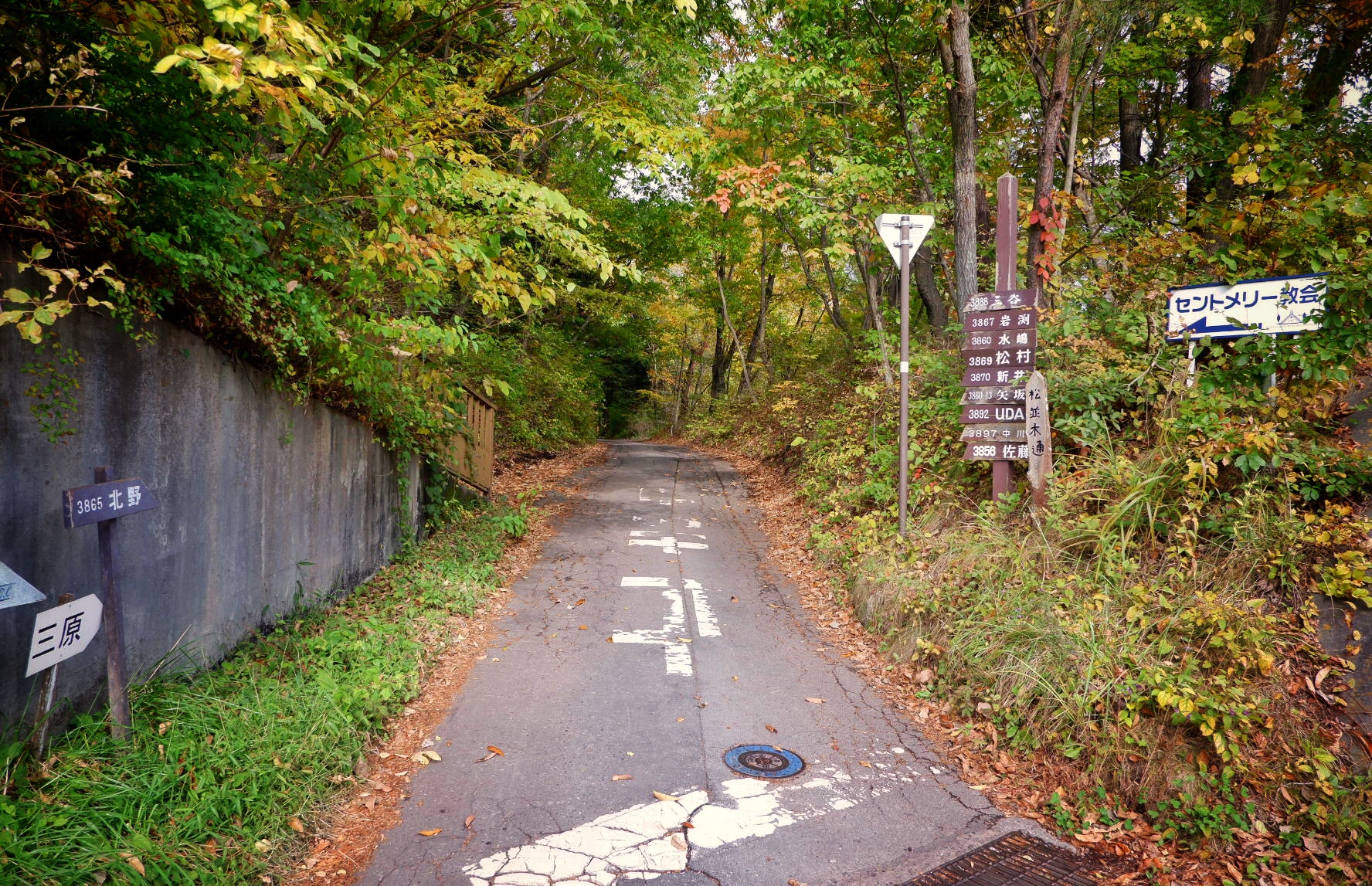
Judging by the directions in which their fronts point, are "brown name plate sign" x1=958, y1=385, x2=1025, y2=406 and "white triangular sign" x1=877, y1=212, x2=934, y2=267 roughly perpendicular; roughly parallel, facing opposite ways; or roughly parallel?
roughly parallel, facing opposite ways

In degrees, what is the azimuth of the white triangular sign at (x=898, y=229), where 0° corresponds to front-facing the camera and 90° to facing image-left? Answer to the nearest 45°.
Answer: approximately 180°

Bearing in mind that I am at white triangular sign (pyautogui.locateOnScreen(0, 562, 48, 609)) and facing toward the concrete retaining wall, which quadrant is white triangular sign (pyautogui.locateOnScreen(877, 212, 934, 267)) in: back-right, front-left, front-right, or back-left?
front-right

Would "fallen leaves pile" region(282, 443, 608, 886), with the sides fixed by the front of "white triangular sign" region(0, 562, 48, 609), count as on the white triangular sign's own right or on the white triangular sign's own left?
on the white triangular sign's own left

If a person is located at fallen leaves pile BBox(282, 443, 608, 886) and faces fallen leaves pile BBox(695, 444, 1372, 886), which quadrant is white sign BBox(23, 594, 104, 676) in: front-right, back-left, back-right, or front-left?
back-right

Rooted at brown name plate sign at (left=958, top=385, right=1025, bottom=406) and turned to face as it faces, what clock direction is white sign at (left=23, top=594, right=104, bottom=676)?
The white sign is roughly at 1 o'clock from the brown name plate sign.

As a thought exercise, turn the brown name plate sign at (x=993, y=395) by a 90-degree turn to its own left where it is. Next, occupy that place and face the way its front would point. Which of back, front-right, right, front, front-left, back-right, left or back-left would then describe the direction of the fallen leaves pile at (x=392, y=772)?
back-right

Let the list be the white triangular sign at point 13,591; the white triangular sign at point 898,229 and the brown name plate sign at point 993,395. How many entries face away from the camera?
1

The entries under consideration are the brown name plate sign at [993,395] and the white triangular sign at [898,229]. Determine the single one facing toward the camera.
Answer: the brown name plate sign

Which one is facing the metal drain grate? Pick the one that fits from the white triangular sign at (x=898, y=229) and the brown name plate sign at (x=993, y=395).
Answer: the brown name plate sign

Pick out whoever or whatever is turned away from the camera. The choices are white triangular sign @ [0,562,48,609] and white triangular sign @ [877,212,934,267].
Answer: white triangular sign @ [877,212,934,267]

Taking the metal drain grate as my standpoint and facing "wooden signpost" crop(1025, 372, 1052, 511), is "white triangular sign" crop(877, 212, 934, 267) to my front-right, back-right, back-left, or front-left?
front-left

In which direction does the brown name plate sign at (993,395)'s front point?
toward the camera
